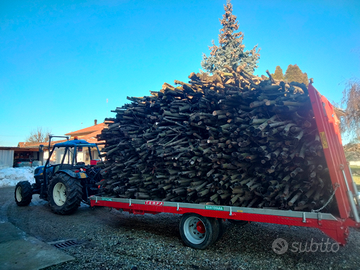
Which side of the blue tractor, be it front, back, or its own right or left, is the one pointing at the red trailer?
back

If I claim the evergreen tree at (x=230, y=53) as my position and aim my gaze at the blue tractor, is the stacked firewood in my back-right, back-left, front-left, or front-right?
front-left

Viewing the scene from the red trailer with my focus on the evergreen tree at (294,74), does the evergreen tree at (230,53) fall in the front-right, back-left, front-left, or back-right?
front-left

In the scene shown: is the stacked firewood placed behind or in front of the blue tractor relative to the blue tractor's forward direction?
behind

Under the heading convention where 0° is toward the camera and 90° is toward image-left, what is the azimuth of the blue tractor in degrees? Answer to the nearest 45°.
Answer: approximately 135°
